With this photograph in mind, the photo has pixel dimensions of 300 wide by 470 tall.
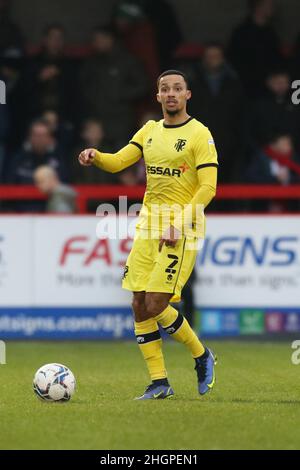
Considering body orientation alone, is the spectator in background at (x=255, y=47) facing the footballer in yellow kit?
yes

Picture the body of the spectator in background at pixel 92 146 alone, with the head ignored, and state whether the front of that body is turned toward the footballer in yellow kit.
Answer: yes

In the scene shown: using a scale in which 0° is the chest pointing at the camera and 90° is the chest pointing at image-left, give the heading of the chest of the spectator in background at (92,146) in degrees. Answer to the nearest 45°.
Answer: approximately 0°

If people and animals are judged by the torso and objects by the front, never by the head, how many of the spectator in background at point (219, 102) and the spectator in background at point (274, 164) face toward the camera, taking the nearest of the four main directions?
2

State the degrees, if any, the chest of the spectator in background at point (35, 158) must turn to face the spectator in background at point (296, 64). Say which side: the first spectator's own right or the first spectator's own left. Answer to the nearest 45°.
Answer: approximately 90° to the first spectator's own left

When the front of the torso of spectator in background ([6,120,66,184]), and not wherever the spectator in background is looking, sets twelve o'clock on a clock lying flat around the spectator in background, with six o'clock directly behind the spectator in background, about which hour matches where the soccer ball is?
The soccer ball is roughly at 12 o'clock from the spectator in background.

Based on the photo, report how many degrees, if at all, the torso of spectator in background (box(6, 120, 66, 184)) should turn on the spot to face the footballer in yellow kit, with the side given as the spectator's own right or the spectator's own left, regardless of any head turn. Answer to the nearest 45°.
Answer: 0° — they already face them

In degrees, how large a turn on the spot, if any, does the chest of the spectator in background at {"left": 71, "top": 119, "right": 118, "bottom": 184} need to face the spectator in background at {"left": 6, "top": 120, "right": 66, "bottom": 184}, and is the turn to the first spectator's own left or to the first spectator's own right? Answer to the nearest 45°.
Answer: approximately 90° to the first spectator's own right
